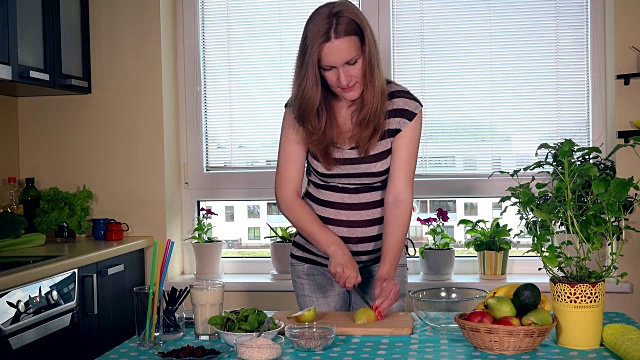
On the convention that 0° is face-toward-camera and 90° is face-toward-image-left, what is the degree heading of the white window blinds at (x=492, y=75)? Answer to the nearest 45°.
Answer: approximately 0°

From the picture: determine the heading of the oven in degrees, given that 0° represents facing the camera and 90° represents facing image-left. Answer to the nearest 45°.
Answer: approximately 315°

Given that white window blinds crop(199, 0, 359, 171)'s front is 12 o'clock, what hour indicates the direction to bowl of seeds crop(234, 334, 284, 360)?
The bowl of seeds is roughly at 12 o'clock from the white window blinds.

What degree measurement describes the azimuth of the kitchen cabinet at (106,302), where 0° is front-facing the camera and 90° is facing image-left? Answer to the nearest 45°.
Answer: approximately 315°

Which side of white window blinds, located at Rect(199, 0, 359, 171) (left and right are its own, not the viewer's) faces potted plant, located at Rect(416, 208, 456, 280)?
left

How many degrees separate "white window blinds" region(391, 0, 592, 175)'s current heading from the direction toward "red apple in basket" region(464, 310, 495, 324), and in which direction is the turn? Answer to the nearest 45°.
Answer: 0° — it already faces it
